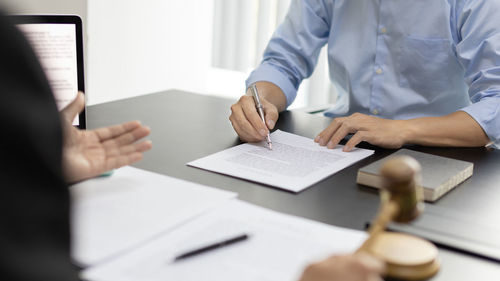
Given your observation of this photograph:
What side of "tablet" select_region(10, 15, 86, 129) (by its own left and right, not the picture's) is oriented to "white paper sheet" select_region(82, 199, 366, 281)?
front

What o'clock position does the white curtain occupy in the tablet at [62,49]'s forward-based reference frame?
The white curtain is roughly at 7 o'clock from the tablet.

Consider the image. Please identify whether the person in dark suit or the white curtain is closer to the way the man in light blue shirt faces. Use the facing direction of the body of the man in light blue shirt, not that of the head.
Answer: the person in dark suit

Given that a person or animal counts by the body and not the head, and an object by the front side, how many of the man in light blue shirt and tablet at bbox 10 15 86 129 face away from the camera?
0

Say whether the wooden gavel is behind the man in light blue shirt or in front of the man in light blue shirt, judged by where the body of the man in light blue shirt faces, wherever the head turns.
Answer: in front

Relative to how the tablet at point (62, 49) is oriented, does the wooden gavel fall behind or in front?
in front

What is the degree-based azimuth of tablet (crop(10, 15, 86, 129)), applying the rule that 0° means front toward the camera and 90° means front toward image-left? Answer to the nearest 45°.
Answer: approximately 0°

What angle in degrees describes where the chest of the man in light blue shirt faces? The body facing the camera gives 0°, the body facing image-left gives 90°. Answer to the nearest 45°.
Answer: approximately 45°

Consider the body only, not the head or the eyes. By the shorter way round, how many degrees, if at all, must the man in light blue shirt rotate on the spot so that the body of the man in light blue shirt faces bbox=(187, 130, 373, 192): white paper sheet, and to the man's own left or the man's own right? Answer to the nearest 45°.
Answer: approximately 45° to the man's own right

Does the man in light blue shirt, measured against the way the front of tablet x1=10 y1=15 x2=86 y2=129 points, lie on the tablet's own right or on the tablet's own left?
on the tablet's own left
